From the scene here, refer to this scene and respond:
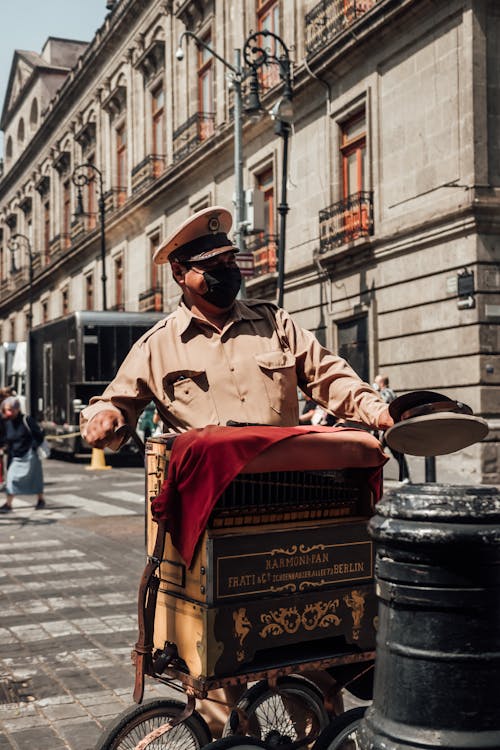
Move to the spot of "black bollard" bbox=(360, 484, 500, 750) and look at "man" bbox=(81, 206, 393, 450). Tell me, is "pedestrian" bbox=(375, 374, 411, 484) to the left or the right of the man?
right

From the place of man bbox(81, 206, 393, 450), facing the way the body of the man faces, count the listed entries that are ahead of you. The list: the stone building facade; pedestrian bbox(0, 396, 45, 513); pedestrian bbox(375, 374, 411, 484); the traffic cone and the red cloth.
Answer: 1

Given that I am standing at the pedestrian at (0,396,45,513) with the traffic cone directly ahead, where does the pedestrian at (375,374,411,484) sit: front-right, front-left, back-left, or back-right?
front-right

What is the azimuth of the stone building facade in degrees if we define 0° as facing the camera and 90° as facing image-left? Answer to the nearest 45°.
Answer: approximately 45°

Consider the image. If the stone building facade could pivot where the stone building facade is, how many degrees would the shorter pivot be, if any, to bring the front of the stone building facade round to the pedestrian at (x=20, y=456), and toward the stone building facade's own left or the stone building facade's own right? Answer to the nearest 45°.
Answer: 0° — it already faces them

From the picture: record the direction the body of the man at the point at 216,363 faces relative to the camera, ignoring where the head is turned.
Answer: toward the camera

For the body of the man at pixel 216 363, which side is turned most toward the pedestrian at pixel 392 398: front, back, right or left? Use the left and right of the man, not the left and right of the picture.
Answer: back

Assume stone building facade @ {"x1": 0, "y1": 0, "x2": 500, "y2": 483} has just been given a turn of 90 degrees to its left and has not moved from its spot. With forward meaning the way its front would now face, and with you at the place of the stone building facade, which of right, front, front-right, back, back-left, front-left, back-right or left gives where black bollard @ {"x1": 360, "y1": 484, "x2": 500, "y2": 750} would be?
front-right

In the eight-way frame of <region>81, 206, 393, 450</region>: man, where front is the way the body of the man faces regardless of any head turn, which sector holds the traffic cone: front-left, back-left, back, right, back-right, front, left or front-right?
back

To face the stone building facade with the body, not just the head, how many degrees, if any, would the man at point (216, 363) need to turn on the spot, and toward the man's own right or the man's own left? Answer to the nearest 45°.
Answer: approximately 180°

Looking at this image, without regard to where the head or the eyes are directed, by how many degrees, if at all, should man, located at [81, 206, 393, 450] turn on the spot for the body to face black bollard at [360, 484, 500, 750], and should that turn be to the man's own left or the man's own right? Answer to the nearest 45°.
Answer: approximately 45° to the man's own left

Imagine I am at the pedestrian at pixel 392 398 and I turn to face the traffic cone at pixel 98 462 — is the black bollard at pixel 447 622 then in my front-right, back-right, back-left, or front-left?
back-left

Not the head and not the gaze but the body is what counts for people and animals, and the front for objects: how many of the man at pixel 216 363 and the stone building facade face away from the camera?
0

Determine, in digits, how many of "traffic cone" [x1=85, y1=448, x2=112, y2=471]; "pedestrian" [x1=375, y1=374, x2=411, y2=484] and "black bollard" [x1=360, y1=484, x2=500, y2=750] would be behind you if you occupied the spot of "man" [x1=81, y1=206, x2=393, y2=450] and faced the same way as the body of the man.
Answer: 2

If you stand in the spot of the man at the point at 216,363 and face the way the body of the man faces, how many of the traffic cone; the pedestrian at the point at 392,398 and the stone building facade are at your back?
3

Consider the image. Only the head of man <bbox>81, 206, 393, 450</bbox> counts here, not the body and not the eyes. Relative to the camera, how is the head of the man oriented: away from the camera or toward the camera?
toward the camera

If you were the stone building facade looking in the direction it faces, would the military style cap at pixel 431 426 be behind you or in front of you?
in front

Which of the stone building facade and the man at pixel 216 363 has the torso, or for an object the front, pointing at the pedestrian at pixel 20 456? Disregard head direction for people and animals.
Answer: the stone building facade

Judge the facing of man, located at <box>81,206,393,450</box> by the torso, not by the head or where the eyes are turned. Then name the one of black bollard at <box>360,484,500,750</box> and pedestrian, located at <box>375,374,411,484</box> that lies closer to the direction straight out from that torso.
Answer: the black bollard

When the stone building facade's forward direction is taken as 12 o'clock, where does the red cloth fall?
The red cloth is roughly at 11 o'clock from the stone building facade.
